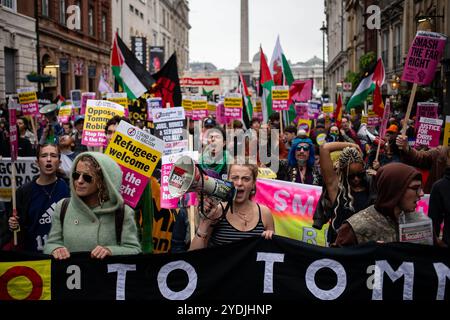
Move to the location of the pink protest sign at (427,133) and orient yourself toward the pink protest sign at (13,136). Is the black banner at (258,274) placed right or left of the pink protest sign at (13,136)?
left

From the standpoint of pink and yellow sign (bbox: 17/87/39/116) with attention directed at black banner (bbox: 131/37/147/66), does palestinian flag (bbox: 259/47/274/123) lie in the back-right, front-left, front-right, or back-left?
front-right

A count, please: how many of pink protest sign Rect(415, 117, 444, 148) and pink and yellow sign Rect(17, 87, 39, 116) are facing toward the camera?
2

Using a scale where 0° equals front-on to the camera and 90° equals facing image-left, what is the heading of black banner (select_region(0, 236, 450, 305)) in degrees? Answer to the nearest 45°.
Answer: approximately 0°

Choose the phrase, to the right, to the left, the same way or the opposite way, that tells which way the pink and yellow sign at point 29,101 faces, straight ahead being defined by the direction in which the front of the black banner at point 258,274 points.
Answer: the same way

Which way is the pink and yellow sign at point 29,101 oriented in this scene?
toward the camera

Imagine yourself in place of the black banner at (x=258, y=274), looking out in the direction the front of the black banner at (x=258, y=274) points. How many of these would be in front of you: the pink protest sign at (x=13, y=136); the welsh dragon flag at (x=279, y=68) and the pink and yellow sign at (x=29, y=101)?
0

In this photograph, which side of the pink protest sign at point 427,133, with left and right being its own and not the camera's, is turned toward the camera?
front

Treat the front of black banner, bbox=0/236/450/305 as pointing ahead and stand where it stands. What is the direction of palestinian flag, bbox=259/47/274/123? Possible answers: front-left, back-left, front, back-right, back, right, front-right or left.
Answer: back

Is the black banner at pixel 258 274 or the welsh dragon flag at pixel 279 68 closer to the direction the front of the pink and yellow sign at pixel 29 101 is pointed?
the black banner

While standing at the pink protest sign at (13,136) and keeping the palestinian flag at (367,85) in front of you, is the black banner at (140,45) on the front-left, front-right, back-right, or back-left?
front-left

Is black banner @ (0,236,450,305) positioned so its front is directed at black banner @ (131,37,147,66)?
no

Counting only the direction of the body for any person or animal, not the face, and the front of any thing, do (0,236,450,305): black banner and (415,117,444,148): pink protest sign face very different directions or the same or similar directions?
same or similar directions

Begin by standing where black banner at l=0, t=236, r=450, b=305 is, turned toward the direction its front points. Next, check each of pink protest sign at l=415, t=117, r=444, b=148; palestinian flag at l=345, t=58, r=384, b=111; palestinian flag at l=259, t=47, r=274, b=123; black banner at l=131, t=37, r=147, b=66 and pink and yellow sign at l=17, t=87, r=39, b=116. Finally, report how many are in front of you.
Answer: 0

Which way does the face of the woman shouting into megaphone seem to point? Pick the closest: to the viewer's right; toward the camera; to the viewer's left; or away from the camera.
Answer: toward the camera

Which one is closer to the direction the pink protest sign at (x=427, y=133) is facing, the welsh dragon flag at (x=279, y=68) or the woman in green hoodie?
the woman in green hoodie

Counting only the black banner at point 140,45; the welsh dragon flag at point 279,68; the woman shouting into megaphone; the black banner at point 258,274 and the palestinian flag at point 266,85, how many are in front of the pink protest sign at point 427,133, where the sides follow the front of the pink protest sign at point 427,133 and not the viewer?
2

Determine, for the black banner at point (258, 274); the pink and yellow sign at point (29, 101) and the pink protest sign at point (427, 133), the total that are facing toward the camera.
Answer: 3

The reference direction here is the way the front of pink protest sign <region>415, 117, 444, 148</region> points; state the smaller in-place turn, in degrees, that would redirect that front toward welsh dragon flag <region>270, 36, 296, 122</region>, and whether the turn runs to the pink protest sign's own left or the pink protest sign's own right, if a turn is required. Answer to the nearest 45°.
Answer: approximately 135° to the pink protest sign's own right
